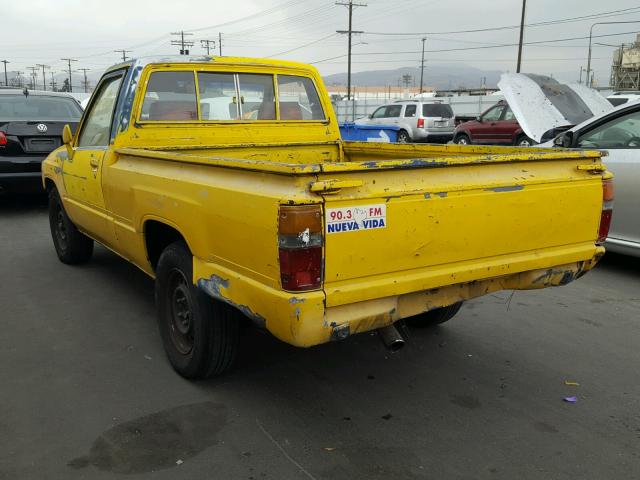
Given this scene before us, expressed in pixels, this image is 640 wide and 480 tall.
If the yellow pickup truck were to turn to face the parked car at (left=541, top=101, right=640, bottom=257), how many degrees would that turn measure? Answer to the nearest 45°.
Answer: approximately 90° to its right

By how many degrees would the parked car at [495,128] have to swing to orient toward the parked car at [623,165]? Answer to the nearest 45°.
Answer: approximately 90° to its left

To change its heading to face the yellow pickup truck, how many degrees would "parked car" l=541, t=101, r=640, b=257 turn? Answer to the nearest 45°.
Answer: approximately 45° to its left

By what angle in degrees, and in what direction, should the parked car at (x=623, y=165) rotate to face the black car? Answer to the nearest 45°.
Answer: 0° — it already faces it

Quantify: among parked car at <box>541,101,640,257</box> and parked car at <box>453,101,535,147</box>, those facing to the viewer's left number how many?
2

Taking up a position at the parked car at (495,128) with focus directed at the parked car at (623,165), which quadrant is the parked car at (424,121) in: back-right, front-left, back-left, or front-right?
back-right

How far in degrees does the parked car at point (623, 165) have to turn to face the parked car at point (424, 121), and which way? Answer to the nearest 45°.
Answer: approximately 90° to its right

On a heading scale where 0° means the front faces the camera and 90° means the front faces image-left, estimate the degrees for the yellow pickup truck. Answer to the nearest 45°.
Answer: approximately 135°

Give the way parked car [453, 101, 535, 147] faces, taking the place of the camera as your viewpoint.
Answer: facing to the left of the viewer

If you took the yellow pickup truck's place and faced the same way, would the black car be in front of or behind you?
in front

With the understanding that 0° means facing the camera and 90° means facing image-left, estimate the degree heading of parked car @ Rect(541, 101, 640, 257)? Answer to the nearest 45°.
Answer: approximately 90°

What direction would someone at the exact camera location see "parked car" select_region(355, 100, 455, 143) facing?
facing away from the viewer and to the left of the viewer

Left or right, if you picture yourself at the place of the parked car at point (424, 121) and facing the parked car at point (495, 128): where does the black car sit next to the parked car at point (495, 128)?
right
